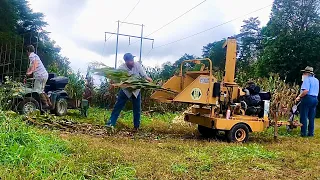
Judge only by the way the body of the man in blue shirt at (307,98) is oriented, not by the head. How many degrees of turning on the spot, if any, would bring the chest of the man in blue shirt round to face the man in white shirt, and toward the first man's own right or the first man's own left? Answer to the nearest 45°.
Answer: approximately 45° to the first man's own left

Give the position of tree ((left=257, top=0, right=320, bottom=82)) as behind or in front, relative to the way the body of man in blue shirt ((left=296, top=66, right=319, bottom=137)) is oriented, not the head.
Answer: in front
